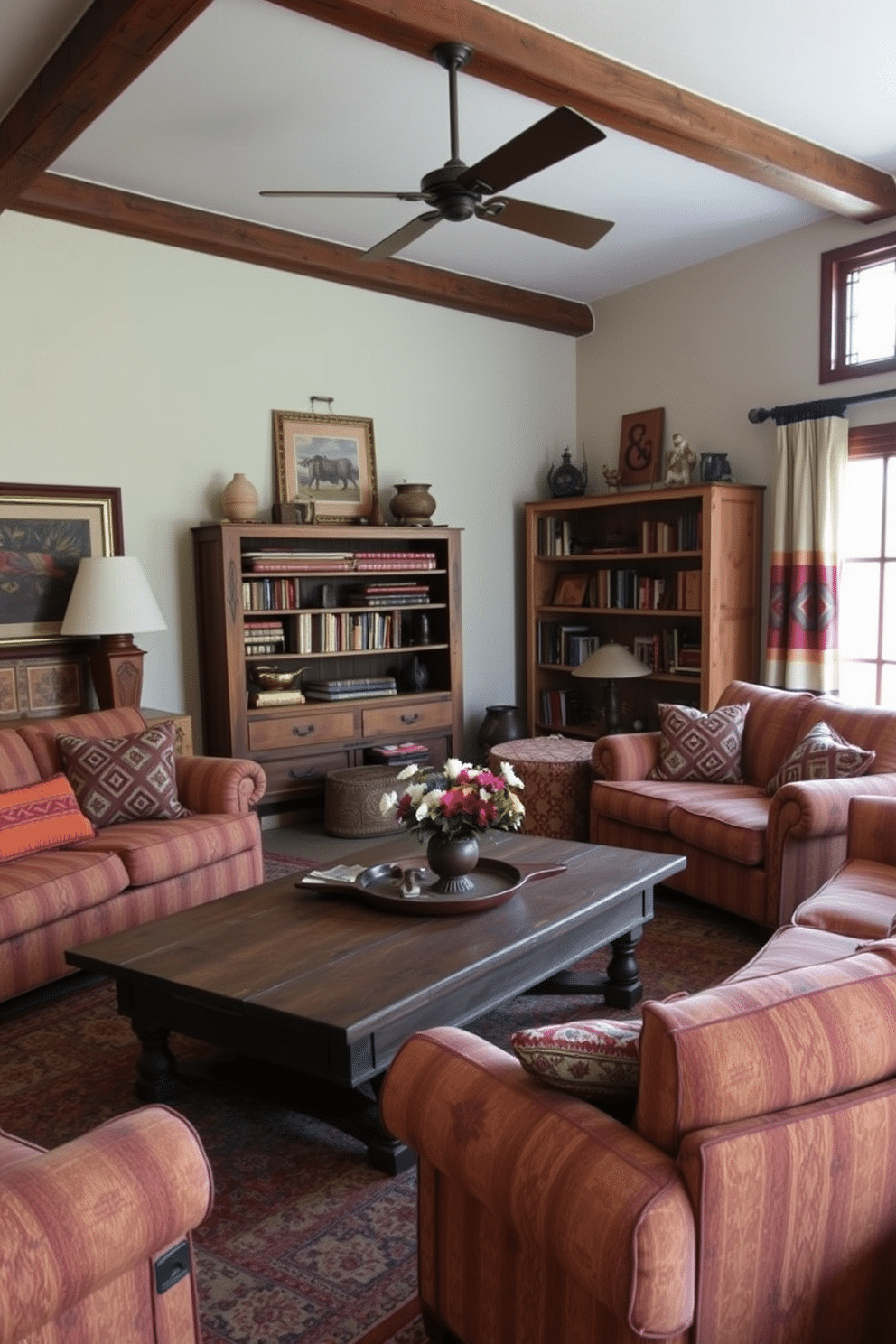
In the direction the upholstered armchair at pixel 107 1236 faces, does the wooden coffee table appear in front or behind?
in front

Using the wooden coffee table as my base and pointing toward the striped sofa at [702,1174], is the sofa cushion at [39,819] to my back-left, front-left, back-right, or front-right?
back-right

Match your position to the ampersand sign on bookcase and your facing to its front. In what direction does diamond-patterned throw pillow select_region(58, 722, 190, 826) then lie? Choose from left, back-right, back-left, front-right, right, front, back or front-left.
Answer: front

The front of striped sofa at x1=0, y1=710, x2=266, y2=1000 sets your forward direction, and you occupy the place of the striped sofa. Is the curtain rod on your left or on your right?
on your left

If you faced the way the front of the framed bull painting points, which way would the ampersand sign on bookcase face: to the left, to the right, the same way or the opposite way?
to the right

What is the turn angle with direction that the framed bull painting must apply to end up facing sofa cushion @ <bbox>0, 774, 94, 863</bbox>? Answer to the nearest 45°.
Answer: approximately 90° to its right

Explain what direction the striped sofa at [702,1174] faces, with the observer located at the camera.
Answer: facing away from the viewer and to the left of the viewer

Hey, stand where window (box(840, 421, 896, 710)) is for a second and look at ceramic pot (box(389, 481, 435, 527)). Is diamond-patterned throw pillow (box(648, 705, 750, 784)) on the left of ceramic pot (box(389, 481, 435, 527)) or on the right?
left

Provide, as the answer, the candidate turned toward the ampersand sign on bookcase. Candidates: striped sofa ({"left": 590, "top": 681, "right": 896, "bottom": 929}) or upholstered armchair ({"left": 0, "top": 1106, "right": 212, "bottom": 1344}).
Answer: the upholstered armchair

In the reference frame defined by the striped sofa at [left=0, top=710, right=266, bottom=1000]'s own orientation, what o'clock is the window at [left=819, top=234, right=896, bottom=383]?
The window is roughly at 10 o'clock from the striped sofa.

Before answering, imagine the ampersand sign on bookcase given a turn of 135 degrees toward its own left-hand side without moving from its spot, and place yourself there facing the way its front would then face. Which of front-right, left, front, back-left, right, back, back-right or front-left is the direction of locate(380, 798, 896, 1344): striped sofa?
right

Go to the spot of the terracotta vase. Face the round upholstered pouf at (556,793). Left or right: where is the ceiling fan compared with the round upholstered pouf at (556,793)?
right

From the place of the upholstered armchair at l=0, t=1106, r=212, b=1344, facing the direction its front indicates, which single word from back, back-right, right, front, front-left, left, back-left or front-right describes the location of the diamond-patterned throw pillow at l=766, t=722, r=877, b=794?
front

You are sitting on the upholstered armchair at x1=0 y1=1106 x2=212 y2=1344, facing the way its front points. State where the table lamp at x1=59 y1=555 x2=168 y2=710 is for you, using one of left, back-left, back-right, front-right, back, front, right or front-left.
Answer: front-left

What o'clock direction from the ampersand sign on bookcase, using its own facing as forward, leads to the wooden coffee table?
The wooden coffee table is roughly at 11 o'clock from the ampersand sign on bookcase.

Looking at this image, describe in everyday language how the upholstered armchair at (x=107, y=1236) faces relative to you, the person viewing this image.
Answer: facing away from the viewer and to the right of the viewer
